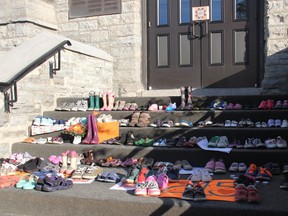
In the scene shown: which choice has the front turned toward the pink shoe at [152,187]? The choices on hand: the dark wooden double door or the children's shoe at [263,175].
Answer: the dark wooden double door

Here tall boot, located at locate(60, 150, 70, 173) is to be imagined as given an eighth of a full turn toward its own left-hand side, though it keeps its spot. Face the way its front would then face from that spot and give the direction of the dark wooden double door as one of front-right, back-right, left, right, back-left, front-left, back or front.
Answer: back-left

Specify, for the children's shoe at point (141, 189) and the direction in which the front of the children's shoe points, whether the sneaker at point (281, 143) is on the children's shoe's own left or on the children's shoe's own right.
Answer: on the children's shoe's own left

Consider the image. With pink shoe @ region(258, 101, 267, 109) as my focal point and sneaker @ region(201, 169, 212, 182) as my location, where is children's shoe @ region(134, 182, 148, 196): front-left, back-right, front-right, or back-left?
back-left

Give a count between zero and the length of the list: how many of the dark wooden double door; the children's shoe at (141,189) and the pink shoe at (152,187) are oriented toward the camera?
3

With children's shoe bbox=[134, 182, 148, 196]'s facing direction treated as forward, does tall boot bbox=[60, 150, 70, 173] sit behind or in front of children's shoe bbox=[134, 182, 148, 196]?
behind

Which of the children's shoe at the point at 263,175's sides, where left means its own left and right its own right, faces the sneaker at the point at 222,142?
back

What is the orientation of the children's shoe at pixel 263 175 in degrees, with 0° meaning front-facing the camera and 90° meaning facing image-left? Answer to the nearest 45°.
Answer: approximately 315°

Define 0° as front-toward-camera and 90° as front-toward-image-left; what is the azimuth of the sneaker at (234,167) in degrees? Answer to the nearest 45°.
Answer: approximately 45°

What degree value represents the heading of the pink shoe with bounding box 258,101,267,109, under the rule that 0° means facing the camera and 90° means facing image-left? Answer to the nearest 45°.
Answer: approximately 45°
